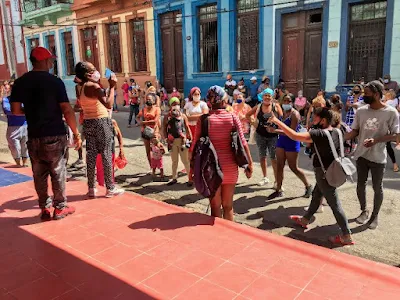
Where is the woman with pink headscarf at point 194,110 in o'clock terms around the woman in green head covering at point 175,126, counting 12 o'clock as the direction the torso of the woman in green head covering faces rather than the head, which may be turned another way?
The woman with pink headscarf is roughly at 7 o'clock from the woman in green head covering.

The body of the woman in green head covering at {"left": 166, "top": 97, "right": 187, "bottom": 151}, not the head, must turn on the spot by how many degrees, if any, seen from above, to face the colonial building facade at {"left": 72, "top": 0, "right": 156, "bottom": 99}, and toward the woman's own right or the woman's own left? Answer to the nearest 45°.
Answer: approximately 180°

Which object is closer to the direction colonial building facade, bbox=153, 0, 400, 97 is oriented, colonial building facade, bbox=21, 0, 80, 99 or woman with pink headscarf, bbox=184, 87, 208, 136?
the woman with pink headscarf

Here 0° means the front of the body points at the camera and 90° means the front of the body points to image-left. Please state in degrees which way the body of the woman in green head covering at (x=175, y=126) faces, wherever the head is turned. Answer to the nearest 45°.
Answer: approximately 0°

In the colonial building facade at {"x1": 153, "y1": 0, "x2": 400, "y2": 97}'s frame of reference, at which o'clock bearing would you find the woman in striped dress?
The woman in striped dress is roughly at 12 o'clock from the colonial building facade.

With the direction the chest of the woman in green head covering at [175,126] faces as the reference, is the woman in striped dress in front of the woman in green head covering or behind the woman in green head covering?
in front

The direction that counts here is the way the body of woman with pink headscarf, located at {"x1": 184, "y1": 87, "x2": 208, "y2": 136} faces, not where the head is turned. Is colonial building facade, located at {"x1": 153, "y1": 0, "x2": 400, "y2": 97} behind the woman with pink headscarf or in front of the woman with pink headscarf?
behind

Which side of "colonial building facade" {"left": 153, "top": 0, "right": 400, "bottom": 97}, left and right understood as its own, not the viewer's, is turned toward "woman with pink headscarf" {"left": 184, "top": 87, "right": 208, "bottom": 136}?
front

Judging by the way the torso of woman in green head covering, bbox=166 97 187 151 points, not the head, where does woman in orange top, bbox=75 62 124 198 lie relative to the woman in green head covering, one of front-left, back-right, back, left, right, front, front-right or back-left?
front-right

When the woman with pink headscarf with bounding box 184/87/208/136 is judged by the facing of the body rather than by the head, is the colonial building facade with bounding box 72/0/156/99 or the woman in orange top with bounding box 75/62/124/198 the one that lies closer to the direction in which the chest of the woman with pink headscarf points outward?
the woman in orange top

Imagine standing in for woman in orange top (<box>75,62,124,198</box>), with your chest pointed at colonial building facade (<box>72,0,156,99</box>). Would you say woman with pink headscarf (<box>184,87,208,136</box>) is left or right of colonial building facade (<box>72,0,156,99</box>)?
right

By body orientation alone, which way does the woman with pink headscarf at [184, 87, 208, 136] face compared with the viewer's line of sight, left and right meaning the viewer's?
facing the viewer
